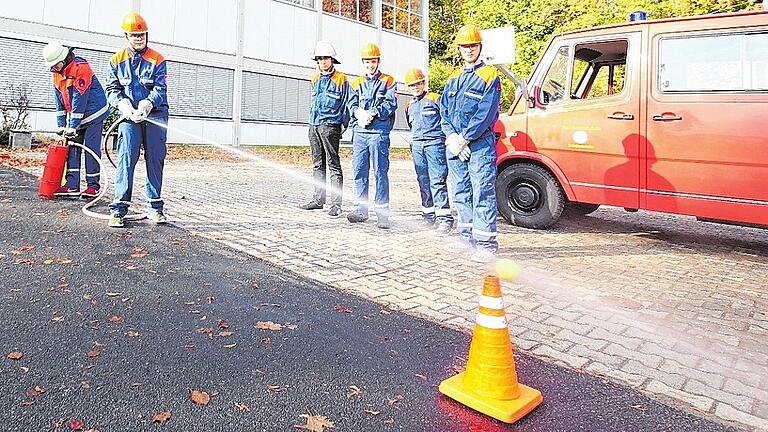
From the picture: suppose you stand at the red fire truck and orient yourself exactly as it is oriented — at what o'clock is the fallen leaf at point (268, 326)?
The fallen leaf is roughly at 10 o'clock from the red fire truck.

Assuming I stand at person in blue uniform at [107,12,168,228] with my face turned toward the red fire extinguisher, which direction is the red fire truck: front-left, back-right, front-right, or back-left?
back-right

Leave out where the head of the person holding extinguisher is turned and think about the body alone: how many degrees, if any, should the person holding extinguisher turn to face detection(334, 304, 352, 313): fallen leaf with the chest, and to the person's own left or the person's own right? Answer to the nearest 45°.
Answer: approximately 45° to the person's own left

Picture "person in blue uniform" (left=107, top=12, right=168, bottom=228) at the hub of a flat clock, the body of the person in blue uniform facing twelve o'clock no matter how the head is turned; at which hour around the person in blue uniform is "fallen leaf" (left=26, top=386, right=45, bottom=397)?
The fallen leaf is roughly at 12 o'clock from the person in blue uniform.

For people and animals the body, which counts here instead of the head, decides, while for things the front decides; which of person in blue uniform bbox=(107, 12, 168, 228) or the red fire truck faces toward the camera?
the person in blue uniform

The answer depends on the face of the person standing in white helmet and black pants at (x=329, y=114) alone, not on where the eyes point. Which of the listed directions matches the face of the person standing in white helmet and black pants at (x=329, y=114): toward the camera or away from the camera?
toward the camera

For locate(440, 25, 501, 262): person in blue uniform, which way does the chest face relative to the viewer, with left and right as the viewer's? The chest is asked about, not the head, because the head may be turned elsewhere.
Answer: facing the viewer and to the left of the viewer

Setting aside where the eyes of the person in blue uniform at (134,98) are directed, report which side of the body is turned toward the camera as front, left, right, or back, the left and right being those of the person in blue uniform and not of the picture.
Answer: front

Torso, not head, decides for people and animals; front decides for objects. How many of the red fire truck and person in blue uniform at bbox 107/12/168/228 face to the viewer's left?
1

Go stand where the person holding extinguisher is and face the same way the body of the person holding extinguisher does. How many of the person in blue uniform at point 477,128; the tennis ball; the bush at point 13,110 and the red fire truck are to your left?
3

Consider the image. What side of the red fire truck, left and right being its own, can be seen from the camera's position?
left

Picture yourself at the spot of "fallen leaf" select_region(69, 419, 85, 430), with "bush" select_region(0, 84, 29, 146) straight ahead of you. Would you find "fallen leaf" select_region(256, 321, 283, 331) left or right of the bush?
right
